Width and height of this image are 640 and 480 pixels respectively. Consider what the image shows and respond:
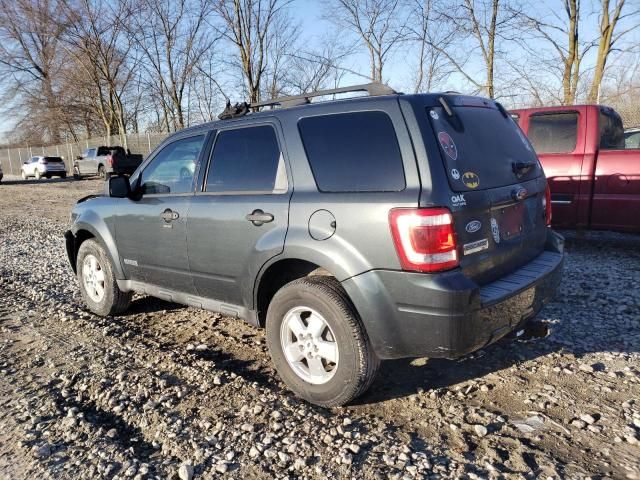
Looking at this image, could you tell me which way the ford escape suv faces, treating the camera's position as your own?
facing away from the viewer and to the left of the viewer

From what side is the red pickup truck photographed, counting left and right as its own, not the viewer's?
left

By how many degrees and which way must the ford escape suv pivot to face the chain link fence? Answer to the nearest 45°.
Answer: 0° — it already faces it

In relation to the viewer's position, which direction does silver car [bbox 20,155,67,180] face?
facing away from the viewer and to the left of the viewer

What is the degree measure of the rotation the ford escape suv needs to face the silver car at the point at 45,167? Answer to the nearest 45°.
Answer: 0° — it already faces it
